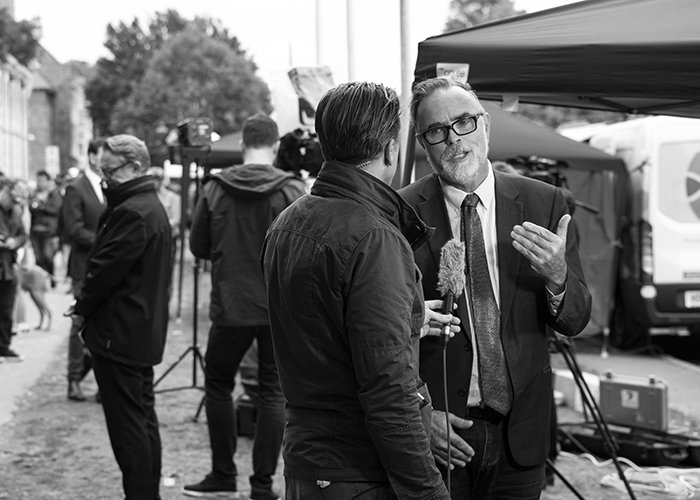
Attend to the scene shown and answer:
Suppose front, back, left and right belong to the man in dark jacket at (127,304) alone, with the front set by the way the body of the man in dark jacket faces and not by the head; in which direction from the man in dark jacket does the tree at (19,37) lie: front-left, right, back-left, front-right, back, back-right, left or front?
right

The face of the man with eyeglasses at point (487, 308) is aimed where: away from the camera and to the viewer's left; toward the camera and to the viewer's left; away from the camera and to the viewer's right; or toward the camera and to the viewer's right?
toward the camera and to the viewer's left

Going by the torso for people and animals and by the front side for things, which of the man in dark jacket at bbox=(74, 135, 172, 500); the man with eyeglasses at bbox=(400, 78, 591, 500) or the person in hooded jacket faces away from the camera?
the person in hooded jacket

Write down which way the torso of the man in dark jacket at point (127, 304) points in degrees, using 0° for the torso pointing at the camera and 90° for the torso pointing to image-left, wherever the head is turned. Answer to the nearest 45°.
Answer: approximately 90°

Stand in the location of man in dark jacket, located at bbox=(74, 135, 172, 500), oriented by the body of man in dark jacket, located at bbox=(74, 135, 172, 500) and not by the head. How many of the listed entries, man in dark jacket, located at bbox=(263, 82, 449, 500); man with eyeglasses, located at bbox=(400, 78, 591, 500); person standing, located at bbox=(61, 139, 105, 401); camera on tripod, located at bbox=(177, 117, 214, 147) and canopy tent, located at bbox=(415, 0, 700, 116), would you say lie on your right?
2

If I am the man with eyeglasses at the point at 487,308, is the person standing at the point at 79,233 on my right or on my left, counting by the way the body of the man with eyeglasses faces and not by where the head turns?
on my right

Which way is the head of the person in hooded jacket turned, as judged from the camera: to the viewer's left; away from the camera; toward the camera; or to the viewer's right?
away from the camera

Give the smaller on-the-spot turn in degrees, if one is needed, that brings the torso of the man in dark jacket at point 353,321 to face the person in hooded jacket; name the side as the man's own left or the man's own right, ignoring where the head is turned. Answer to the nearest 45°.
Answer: approximately 45° to the man's own left

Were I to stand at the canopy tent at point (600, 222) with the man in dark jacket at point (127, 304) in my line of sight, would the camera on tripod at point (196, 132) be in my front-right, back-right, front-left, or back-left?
front-right

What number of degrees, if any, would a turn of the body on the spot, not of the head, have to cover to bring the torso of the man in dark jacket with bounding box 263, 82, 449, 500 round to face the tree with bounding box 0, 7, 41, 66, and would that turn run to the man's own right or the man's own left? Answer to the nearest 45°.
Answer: approximately 45° to the man's own left

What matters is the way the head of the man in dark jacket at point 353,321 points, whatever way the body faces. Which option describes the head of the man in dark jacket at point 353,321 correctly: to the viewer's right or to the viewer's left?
to the viewer's right

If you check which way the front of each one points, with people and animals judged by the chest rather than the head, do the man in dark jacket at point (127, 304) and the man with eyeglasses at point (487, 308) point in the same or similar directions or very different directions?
same or similar directions

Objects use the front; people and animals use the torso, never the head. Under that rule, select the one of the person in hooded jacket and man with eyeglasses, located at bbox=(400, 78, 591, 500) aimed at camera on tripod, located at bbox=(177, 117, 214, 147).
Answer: the person in hooded jacket

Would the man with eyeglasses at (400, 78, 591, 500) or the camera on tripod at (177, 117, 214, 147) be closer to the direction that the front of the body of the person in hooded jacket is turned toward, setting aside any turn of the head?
the camera on tripod

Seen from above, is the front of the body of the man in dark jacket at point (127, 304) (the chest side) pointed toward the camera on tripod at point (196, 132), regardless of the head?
no

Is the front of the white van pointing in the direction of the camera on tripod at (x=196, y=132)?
no

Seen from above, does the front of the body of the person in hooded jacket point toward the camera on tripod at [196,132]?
yes

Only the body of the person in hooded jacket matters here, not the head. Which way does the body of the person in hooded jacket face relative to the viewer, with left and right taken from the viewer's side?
facing away from the viewer
